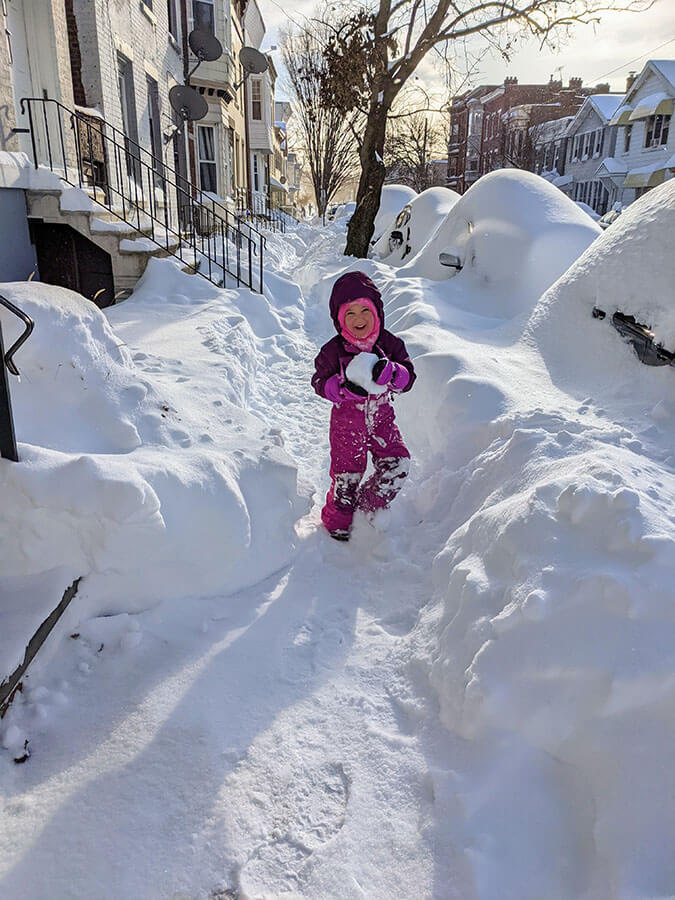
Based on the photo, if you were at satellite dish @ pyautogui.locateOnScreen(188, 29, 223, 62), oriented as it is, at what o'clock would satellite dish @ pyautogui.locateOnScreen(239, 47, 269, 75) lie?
satellite dish @ pyautogui.locateOnScreen(239, 47, 269, 75) is roughly at 11 o'clock from satellite dish @ pyautogui.locateOnScreen(188, 29, 223, 62).

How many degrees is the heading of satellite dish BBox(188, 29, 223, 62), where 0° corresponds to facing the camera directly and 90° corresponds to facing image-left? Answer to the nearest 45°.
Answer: approximately 225°

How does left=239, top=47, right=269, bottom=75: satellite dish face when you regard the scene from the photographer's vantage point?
facing away from the viewer and to the right of the viewer

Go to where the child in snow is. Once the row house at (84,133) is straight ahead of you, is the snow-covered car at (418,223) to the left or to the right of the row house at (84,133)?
right

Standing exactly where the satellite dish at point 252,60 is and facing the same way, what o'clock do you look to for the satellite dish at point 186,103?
the satellite dish at point 186,103 is roughly at 5 o'clock from the satellite dish at point 252,60.

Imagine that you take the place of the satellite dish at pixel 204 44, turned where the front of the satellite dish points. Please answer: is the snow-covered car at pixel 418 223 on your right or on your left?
on your right
